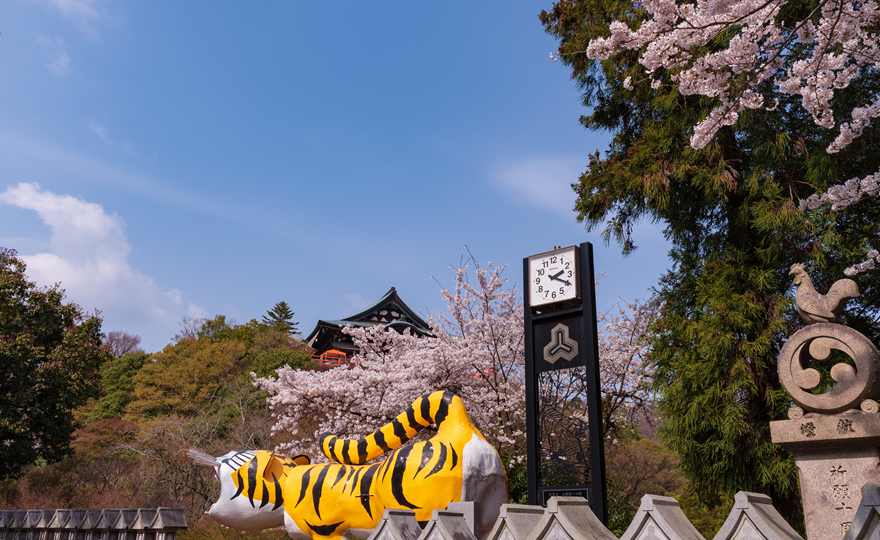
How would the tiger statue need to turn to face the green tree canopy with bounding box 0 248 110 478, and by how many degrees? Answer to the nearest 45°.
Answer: approximately 45° to its right

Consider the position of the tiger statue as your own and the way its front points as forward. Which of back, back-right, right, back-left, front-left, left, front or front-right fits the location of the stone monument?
back-left

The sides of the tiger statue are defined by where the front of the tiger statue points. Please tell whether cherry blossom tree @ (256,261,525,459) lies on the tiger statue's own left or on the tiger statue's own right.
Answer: on the tiger statue's own right

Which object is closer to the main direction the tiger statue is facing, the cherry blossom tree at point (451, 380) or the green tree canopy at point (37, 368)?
the green tree canopy

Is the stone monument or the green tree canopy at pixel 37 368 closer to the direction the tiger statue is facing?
the green tree canopy

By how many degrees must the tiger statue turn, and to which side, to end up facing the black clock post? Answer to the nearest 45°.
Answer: approximately 180°

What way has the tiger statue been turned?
to the viewer's left
